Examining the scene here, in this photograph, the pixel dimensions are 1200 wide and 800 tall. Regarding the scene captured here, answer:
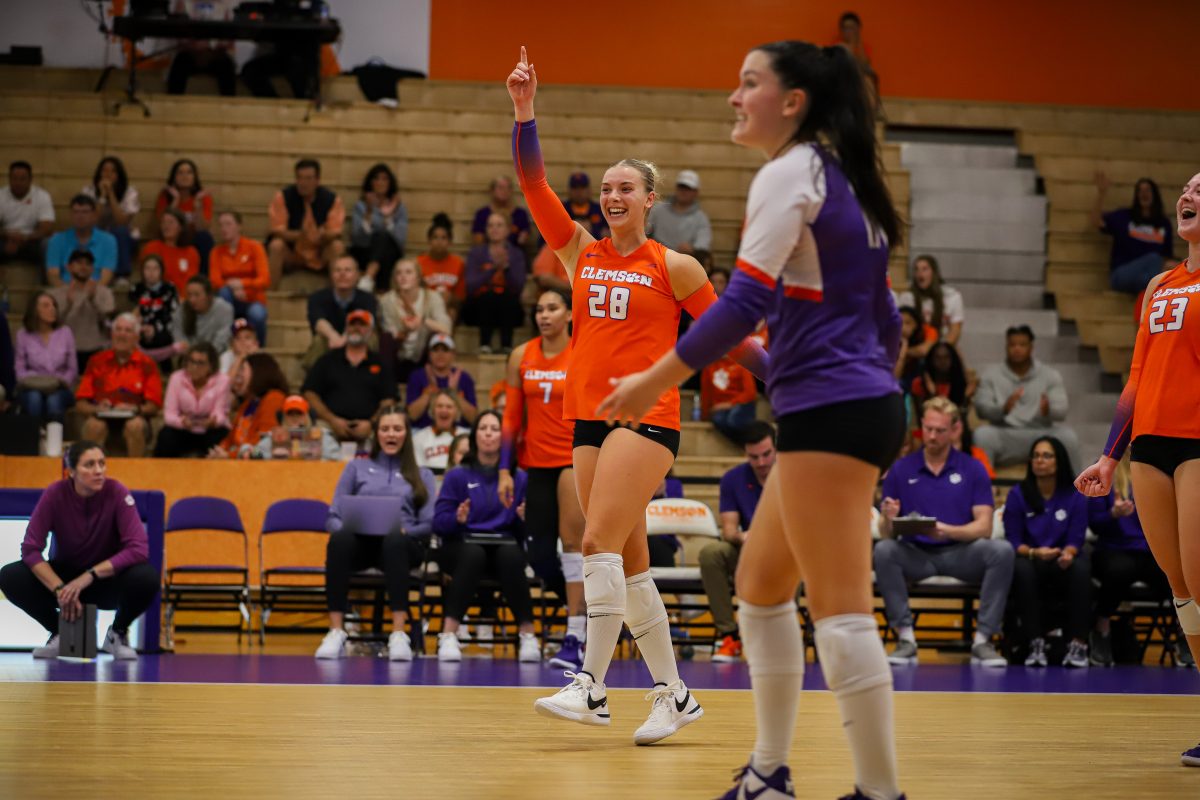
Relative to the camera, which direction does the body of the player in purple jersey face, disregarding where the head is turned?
to the viewer's left

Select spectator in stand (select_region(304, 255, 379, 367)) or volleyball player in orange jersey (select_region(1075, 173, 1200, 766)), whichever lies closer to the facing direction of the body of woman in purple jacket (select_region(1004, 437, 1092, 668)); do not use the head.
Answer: the volleyball player in orange jersey

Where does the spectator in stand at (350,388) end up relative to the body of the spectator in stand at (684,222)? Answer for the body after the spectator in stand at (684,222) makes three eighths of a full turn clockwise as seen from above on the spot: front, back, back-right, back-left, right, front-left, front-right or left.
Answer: left

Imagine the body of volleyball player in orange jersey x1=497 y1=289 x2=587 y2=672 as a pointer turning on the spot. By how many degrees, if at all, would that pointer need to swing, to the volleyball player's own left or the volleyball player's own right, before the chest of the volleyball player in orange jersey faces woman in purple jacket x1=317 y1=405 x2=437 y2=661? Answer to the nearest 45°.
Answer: approximately 135° to the volleyball player's own right

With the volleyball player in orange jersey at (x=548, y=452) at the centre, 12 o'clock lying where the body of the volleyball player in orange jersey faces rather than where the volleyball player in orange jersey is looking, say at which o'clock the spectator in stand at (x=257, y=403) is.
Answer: The spectator in stand is roughly at 5 o'clock from the volleyball player in orange jersey.

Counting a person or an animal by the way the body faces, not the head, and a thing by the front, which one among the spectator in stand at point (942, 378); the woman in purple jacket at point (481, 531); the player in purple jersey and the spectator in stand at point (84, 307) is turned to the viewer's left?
the player in purple jersey

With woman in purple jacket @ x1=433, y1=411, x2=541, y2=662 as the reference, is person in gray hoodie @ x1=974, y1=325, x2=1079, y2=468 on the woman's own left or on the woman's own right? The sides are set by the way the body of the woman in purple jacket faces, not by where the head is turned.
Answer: on the woman's own left

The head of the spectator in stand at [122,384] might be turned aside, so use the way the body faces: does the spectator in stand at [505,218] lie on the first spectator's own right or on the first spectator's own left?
on the first spectator's own left

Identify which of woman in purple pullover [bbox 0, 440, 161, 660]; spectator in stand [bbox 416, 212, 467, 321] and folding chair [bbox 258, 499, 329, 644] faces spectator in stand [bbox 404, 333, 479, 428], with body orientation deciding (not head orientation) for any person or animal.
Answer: spectator in stand [bbox 416, 212, 467, 321]

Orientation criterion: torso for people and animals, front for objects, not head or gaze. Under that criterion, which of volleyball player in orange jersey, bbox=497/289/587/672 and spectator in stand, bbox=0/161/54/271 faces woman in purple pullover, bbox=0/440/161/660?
the spectator in stand

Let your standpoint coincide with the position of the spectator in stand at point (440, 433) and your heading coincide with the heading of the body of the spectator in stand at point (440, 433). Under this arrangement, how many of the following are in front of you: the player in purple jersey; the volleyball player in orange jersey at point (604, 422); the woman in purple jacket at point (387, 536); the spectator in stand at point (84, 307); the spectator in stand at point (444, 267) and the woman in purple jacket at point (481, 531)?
4

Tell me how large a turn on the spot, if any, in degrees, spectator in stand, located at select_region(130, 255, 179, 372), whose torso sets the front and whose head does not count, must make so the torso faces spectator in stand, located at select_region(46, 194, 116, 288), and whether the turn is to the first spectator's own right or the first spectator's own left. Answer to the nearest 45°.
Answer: approximately 135° to the first spectator's own right

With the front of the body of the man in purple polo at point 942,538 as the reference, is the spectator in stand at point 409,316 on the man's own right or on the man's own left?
on the man's own right
